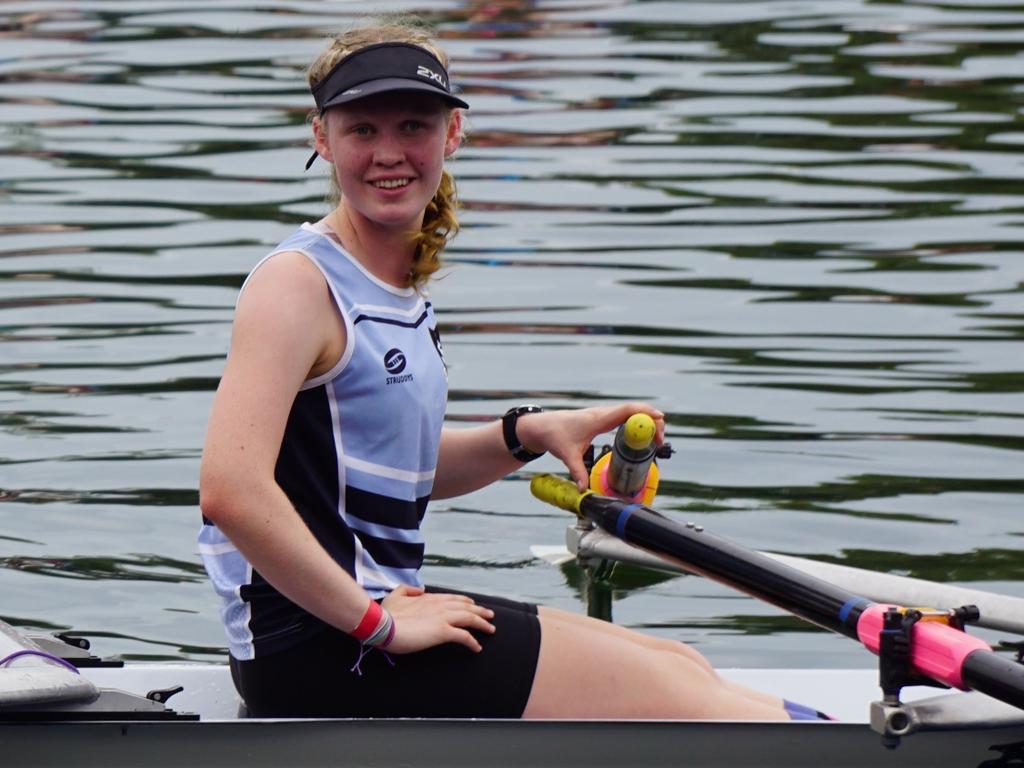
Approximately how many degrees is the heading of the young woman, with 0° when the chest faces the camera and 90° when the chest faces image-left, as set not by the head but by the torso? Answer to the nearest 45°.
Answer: approximately 315°

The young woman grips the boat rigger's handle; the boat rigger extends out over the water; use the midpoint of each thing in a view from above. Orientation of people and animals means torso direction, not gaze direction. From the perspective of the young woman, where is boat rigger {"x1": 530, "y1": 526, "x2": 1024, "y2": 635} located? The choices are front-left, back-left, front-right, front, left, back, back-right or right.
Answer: left

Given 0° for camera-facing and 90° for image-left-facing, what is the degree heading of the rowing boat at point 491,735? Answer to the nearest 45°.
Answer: approximately 90°

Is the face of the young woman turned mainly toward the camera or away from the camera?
toward the camera
